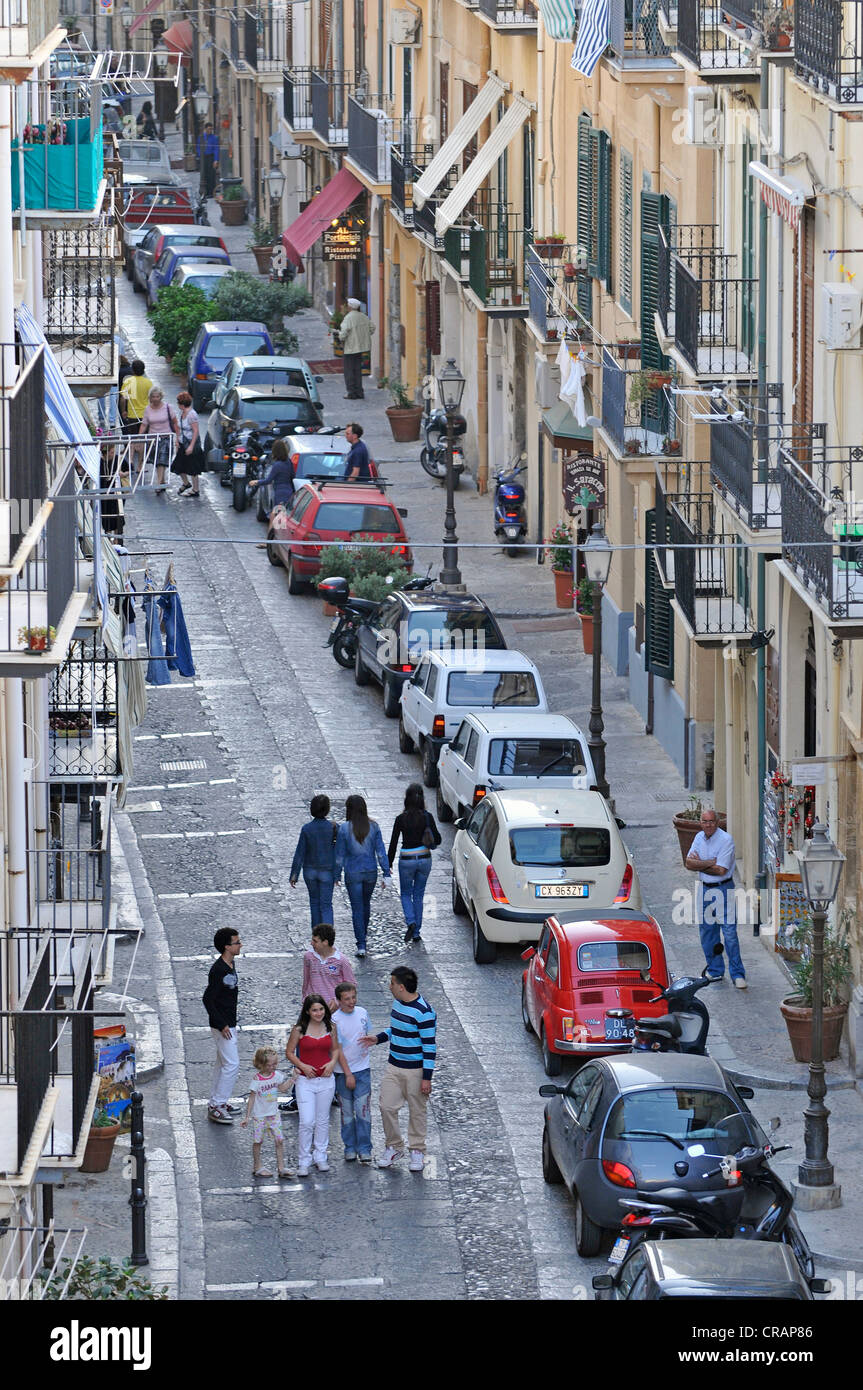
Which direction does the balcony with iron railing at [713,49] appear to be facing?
to the viewer's left

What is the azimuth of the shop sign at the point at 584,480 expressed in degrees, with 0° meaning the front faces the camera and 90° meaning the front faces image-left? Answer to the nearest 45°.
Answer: approximately 0°

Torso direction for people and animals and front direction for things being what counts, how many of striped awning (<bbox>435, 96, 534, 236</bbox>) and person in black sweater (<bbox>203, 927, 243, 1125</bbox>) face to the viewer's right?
1

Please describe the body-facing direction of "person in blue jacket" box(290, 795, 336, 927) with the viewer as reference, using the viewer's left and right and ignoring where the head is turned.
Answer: facing away from the viewer

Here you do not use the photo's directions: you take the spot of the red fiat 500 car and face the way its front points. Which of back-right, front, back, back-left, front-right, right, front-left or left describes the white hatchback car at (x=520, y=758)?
front-right

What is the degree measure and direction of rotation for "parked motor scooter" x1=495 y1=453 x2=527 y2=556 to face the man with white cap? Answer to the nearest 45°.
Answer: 0° — it already faces them

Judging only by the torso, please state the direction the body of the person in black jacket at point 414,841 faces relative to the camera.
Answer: away from the camera

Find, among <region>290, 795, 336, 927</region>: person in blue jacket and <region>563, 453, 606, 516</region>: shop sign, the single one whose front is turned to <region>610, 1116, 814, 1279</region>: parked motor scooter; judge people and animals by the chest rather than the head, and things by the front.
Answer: the shop sign

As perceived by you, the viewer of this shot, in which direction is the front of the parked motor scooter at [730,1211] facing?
facing to the right of the viewer

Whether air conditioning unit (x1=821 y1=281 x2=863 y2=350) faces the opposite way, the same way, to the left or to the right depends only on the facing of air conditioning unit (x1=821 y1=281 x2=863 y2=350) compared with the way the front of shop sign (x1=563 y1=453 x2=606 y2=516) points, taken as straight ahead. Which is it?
to the right

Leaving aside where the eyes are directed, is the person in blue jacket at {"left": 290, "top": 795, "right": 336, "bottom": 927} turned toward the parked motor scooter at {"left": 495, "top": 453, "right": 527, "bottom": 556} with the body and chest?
yes

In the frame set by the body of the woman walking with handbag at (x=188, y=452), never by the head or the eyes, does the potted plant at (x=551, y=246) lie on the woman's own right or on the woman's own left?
on the woman's own left

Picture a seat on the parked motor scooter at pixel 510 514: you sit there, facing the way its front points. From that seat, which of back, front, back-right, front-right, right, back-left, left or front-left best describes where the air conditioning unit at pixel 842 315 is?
back

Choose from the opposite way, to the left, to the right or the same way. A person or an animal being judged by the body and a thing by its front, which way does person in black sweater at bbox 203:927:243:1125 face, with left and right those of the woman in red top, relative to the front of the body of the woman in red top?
to the left

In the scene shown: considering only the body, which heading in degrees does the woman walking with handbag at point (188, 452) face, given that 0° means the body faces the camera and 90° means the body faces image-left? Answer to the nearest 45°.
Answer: approximately 45°
